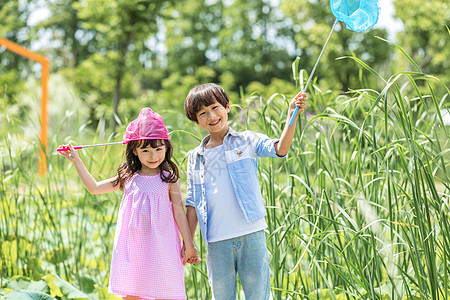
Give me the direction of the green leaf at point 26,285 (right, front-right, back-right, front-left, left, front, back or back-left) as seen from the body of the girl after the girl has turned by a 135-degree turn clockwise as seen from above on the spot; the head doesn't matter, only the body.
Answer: front

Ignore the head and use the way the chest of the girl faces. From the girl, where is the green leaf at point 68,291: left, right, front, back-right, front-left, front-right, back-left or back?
back-right

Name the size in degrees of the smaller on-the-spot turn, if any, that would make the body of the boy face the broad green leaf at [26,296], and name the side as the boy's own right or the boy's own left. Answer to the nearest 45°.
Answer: approximately 90° to the boy's own right

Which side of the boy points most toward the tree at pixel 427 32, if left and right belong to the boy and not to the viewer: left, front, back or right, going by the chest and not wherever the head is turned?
back

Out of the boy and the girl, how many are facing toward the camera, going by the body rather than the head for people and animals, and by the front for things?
2

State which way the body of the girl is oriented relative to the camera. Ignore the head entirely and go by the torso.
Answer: toward the camera

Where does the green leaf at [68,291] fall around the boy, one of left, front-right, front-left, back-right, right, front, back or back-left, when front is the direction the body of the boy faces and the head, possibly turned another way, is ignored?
back-right

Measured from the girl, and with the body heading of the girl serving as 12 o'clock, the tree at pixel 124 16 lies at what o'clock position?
The tree is roughly at 6 o'clock from the girl.
